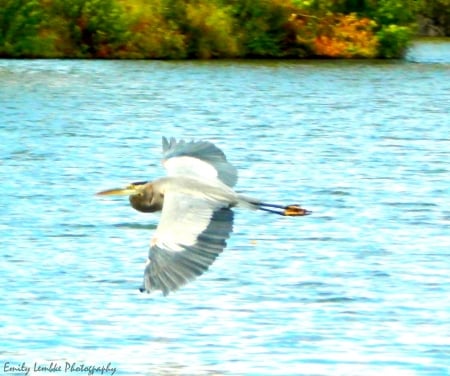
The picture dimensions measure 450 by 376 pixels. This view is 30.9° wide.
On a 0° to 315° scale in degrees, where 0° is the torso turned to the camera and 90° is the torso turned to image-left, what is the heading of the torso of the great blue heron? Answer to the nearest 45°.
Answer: approximately 90°

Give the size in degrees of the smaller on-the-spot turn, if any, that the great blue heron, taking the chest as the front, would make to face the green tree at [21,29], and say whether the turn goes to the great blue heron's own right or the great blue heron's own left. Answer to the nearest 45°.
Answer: approximately 90° to the great blue heron's own right

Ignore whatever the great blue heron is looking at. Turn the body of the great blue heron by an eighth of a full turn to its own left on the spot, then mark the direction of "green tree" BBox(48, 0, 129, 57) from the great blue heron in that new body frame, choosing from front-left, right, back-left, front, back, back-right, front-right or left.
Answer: back-right
